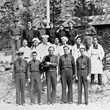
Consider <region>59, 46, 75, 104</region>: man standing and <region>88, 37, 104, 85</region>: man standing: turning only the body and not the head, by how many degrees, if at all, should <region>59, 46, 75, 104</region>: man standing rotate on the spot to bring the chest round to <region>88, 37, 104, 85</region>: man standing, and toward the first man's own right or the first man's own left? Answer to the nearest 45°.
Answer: approximately 135° to the first man's own left

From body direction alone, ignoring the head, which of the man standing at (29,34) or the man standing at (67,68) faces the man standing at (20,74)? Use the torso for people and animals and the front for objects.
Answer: the man standing at (29,34)

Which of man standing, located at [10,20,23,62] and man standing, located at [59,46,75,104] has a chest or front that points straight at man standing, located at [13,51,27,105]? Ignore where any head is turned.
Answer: man standing, located at [10,20,23,62]

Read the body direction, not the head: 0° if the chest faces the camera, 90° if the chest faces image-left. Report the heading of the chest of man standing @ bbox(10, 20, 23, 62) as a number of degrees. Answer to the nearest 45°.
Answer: approximately 0°

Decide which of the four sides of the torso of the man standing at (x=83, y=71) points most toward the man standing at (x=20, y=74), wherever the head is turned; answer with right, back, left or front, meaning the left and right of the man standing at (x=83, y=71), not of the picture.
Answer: right

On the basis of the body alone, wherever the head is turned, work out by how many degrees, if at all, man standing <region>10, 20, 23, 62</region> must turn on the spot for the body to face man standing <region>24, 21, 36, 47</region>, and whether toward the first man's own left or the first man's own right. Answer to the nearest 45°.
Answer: approximately 45° to the first man's own left
